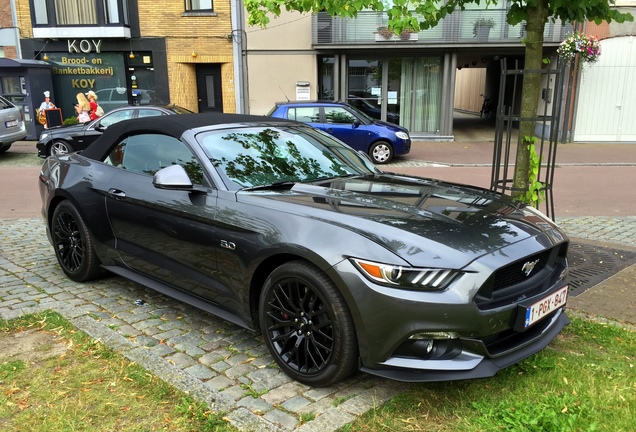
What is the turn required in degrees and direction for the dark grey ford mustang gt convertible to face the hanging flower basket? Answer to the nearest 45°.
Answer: approximately 90° to its left

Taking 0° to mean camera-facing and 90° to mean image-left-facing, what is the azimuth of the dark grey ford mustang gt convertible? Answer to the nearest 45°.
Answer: approximately 315°

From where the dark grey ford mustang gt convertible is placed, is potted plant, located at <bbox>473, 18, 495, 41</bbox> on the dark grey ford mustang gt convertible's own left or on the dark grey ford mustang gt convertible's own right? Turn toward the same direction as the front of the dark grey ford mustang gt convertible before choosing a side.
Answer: on the dark grey ford mustang gt convertible's own left

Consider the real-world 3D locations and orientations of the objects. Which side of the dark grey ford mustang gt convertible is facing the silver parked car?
back

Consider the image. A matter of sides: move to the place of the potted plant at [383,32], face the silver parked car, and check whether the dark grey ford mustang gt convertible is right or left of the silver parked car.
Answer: left

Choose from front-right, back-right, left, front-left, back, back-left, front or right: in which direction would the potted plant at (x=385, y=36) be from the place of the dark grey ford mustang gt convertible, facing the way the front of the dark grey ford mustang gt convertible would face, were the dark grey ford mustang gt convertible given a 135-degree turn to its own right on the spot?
right

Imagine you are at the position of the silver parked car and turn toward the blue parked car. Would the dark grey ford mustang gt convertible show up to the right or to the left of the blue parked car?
right

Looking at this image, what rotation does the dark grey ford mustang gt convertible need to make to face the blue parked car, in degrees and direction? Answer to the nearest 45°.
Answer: approximately 135° to its left

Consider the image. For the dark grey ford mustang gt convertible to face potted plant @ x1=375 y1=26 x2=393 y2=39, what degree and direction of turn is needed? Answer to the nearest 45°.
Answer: approximately 135° to its left
